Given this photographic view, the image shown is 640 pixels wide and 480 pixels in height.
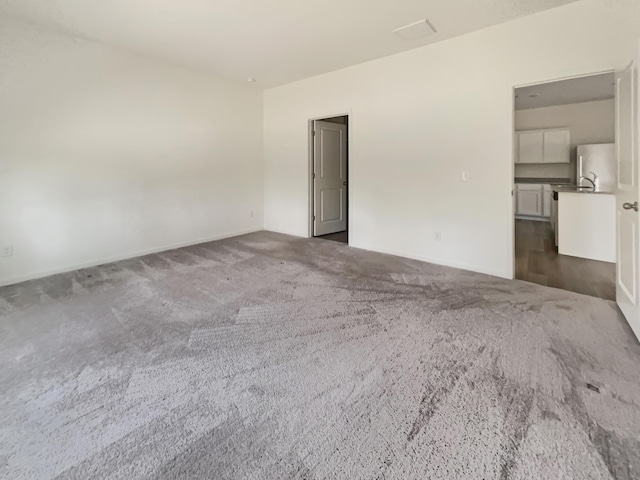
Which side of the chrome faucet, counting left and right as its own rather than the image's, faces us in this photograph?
left

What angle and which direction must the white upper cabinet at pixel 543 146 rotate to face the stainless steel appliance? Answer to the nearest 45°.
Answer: approximately 45° to its left

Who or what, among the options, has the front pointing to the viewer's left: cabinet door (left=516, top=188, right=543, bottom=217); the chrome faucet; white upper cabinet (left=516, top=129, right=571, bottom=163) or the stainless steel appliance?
the chrome faucet

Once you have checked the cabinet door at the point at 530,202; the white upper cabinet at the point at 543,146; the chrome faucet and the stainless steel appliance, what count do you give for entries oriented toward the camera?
3

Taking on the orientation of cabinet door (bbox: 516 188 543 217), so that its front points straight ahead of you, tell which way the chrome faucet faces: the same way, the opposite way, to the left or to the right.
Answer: to the right

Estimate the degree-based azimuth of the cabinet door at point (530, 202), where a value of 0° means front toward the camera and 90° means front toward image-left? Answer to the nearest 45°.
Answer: approximately 0°

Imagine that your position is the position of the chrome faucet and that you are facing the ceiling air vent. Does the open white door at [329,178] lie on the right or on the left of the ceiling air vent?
right
